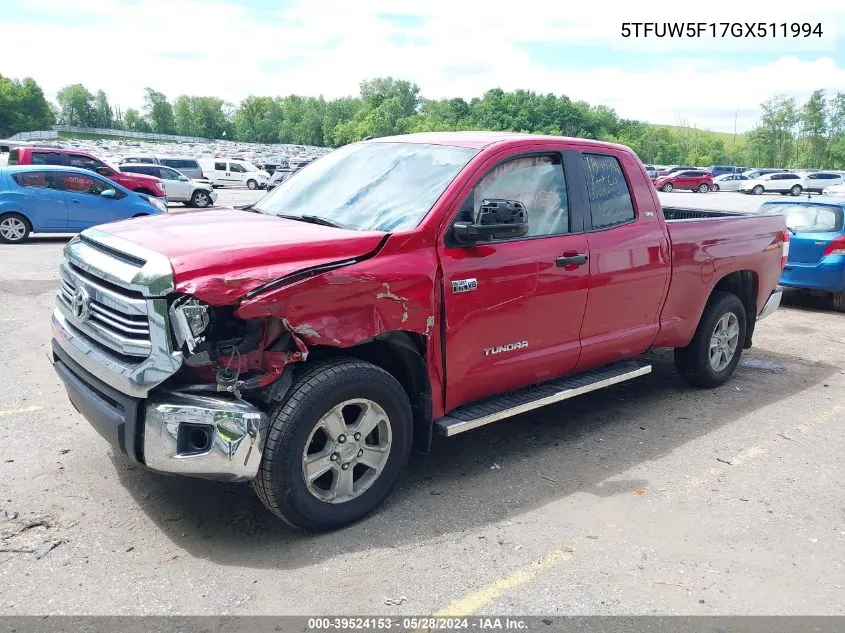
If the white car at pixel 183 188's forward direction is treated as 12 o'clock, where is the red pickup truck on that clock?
The red pickup truck is roughly at 3 o'clock from the white car.

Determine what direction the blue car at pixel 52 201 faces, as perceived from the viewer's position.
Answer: facing to the right of the viewer

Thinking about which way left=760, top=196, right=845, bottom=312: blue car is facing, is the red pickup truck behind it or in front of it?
behind

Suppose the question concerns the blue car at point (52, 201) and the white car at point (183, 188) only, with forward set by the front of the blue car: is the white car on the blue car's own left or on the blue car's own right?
on the blue car's own left

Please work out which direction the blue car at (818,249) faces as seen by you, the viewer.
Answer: facing away from the viewer and to the right of the viewer

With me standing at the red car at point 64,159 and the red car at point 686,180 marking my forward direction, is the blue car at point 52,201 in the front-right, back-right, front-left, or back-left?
back-right

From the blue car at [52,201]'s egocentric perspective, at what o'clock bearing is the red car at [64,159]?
The red car is roughly at 9 o'clock from the blue car.

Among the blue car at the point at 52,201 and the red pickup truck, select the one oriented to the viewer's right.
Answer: the blue car

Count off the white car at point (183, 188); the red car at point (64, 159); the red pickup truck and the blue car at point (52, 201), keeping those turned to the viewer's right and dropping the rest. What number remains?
3

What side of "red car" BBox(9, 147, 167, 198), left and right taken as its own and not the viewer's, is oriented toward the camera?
right

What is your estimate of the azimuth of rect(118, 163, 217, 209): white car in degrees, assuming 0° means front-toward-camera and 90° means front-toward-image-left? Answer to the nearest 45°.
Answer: approximately 270°

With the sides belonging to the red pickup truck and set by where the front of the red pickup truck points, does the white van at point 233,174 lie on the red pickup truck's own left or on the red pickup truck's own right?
on the red pickup truck's own right
